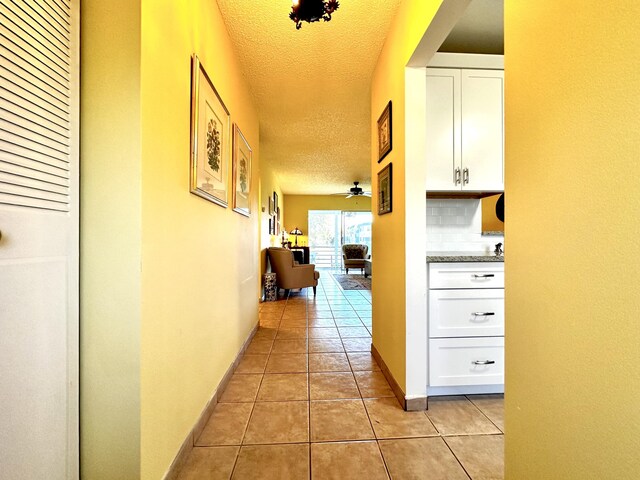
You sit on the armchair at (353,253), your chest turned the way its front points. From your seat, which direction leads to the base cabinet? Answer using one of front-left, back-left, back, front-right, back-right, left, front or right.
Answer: front

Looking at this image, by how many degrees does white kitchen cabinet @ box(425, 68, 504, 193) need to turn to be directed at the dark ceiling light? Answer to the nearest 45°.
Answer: approximately 45° to its right

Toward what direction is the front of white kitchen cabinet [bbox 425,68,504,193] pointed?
toward the camera

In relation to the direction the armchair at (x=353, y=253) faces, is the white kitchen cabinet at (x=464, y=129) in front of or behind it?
in front

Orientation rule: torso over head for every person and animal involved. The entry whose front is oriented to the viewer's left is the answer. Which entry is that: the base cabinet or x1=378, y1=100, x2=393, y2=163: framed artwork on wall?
the framed artwork on wall

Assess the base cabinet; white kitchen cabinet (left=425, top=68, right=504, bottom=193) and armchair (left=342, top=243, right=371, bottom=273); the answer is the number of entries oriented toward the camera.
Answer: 3

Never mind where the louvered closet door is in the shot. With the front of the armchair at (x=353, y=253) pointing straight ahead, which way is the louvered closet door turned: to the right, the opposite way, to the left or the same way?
to the left

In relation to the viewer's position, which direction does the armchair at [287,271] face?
facing away from the viewer and to the right of the viewer

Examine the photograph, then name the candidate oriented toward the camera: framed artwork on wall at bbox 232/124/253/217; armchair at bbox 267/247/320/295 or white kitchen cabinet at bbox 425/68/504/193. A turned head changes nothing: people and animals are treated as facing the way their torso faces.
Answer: the white kitchen cabinet

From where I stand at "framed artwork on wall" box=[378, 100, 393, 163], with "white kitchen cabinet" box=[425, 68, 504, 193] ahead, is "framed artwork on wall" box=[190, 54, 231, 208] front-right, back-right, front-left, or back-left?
back-right

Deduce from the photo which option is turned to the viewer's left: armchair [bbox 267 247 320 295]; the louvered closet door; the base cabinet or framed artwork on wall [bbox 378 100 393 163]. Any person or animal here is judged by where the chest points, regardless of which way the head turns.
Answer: the framed artwork on wall

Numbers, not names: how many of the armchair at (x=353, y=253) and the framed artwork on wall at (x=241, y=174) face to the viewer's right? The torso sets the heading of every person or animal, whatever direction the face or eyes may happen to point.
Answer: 1

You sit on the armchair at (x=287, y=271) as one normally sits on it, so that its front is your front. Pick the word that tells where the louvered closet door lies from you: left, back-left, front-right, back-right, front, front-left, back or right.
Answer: back-right

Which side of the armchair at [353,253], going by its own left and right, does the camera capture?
front

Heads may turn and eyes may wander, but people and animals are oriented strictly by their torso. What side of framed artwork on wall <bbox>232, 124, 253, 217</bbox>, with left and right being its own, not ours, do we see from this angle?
right

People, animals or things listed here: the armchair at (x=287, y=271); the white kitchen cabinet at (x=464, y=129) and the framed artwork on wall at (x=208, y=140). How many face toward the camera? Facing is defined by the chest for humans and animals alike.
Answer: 1

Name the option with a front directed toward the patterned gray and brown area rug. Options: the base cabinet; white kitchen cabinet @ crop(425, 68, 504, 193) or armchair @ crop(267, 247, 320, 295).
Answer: the armchair

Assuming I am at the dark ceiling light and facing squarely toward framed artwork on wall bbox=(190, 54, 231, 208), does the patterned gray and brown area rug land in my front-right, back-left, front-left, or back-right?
front-right

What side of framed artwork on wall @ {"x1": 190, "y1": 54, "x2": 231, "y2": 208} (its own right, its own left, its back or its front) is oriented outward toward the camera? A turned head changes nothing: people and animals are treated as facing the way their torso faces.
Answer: right

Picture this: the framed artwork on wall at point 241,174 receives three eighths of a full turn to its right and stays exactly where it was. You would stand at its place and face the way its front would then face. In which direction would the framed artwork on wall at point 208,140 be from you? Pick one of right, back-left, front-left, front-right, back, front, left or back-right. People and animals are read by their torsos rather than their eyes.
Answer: front-left

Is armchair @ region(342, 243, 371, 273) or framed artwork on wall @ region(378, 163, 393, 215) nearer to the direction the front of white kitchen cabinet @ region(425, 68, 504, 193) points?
the framed artwork on wall

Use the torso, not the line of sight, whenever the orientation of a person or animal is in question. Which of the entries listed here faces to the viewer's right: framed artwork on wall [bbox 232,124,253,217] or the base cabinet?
the framed artwork on wall
